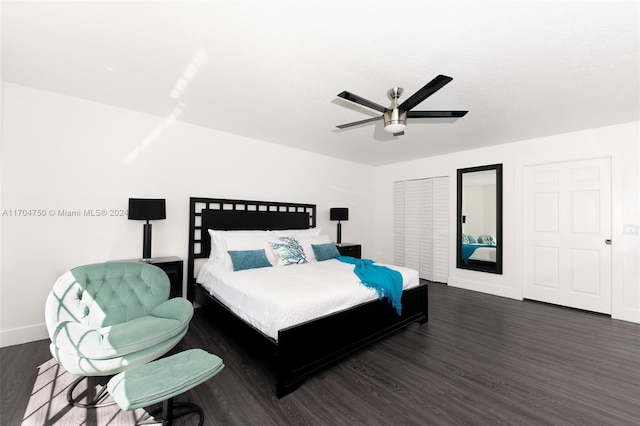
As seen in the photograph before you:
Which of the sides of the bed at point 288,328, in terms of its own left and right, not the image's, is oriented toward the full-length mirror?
left

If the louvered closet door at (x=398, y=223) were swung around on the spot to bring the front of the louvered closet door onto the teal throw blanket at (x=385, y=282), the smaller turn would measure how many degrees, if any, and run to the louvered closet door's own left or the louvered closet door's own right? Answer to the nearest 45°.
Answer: approximately 45° to the louvered closet door's own left

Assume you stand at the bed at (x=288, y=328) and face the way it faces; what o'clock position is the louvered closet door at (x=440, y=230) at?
The louvered closet door is roughly at 9 o'clock from the bed.

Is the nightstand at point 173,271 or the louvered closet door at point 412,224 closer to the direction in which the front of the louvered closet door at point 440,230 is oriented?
the nightstand

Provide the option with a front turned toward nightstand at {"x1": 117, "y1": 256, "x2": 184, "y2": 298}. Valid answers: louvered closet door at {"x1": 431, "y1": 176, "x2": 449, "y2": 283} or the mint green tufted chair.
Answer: the louvered closet door
